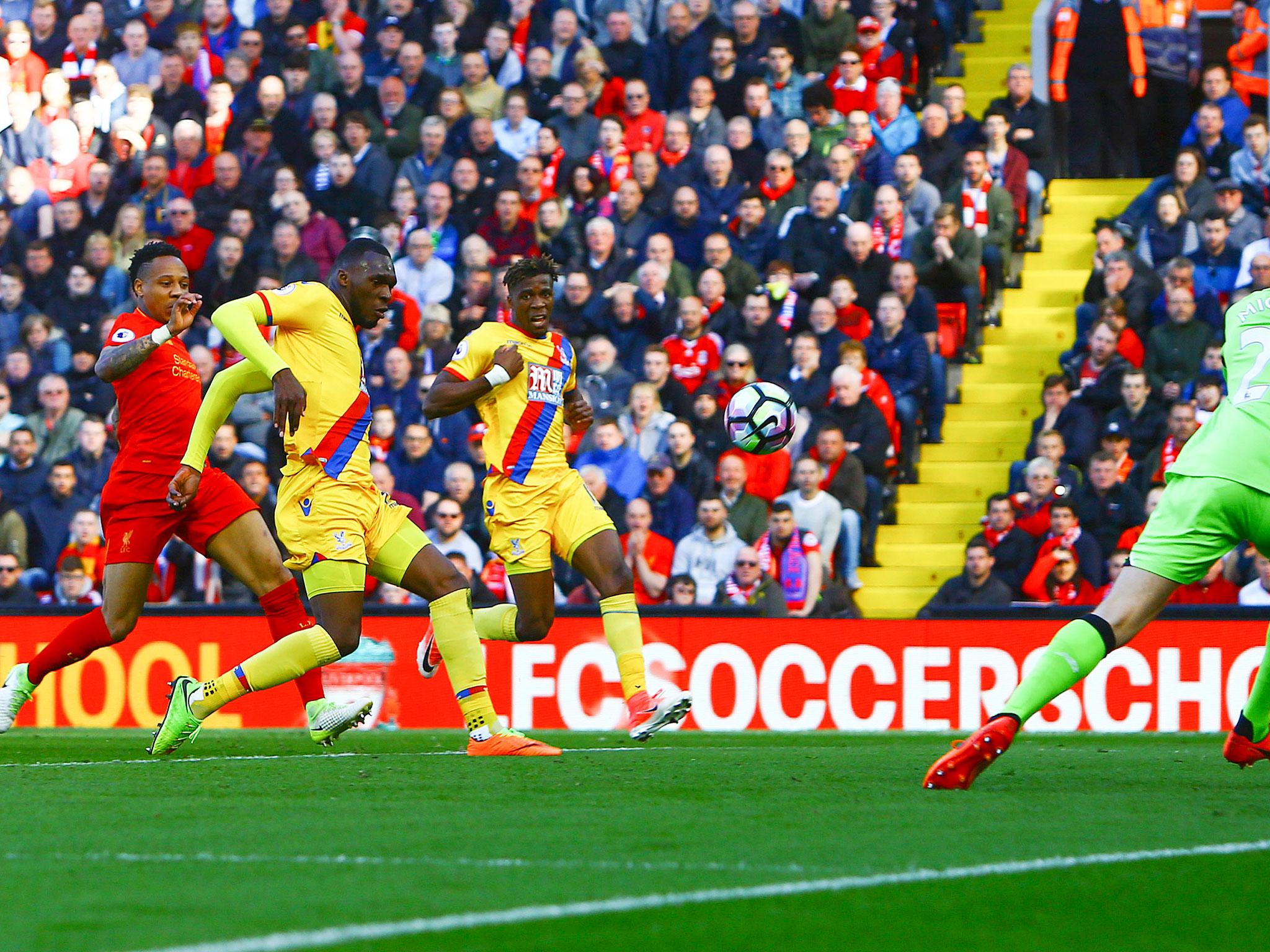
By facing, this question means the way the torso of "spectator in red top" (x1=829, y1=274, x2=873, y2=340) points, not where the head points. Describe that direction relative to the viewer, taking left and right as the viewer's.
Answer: facing the viewer and to the left of the viewer

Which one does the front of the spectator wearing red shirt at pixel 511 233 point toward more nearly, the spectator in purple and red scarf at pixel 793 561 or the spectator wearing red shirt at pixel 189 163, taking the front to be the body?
the spectator in purple and red scarf

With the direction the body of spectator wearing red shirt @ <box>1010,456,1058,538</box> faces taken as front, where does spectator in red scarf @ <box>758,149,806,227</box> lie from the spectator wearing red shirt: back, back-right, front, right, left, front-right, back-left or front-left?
back-right

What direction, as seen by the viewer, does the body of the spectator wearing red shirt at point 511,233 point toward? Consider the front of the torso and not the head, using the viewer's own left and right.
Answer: facing the viewer

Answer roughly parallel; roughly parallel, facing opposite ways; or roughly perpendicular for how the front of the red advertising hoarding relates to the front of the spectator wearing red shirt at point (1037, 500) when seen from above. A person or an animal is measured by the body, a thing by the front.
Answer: roughly parallel

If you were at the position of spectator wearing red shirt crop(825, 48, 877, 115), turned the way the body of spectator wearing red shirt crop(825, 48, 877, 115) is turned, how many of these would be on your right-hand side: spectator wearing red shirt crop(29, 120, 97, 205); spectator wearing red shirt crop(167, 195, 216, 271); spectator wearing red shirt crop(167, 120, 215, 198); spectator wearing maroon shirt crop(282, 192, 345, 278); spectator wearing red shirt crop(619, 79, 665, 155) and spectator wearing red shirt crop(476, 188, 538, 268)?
6

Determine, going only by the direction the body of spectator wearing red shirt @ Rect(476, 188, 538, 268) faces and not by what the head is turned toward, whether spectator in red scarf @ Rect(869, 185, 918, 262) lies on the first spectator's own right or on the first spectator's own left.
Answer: on the first spectator's own left

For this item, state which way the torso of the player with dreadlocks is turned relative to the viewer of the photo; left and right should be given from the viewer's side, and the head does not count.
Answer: facing the viewer and to the right of the viewer

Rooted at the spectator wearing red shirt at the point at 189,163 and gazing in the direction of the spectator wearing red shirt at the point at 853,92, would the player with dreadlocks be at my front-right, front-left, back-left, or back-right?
front-right

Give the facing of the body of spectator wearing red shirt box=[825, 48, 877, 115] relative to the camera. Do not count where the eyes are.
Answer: toward the camera

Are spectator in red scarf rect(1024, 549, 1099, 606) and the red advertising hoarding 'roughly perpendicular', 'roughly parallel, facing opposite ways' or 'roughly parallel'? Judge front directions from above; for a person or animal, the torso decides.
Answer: roughly parallel

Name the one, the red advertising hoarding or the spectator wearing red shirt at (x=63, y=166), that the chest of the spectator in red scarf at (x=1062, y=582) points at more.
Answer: the red advertising hoarding

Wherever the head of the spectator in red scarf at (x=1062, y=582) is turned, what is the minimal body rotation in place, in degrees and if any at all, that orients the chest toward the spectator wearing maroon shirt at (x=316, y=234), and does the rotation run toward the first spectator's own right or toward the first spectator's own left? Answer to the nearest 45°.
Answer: approximately 135° to the first spectator's own right

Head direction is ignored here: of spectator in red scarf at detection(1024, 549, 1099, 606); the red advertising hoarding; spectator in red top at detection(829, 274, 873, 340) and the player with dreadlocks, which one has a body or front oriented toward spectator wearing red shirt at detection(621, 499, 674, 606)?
spectator in red top at detection(829, 274, 873, 340)
